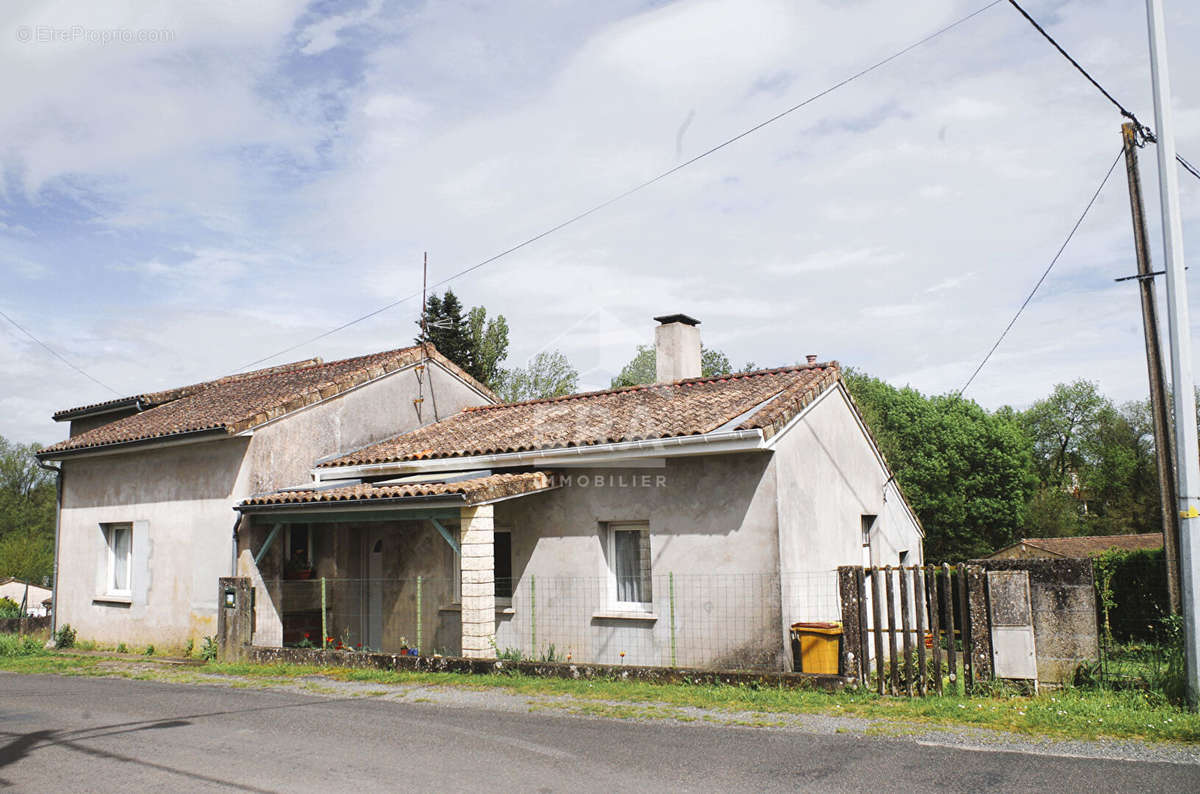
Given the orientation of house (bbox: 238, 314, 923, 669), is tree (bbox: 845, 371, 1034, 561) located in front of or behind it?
behind

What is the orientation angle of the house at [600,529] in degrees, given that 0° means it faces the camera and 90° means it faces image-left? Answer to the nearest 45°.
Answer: approximately 45°

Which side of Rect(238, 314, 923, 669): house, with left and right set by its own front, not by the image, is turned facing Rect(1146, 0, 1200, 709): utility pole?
left

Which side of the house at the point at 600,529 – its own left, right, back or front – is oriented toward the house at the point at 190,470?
right

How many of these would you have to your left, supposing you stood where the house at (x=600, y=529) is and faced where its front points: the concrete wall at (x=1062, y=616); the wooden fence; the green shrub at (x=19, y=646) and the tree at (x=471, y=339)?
2

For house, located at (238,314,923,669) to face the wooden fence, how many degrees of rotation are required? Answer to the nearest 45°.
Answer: approximately 90° to its left

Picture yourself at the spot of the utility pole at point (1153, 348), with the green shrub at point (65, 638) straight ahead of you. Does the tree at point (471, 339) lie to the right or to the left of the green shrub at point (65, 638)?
right

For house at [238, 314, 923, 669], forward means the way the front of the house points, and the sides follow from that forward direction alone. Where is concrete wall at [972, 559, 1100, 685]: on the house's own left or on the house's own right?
on the house's own left

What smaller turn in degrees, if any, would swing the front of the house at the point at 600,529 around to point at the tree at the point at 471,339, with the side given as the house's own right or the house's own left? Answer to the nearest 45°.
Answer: approximately 135° to the house's own right

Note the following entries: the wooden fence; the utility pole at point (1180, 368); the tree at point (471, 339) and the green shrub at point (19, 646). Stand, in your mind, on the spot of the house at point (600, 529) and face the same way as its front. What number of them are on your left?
2

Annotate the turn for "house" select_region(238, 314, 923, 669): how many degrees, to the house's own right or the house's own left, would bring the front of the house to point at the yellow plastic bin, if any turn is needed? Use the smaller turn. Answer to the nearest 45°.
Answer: approximately 90° to the house's own left
